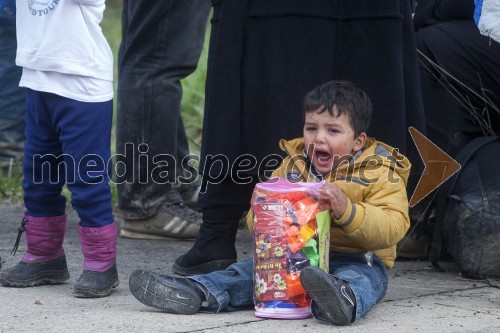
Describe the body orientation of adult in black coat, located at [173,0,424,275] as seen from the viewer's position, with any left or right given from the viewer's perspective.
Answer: facing the viewer and to the left of the viewer

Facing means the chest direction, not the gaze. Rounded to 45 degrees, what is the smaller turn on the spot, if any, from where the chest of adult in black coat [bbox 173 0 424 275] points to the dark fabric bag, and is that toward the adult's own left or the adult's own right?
approximately 135° to the adult's own left
